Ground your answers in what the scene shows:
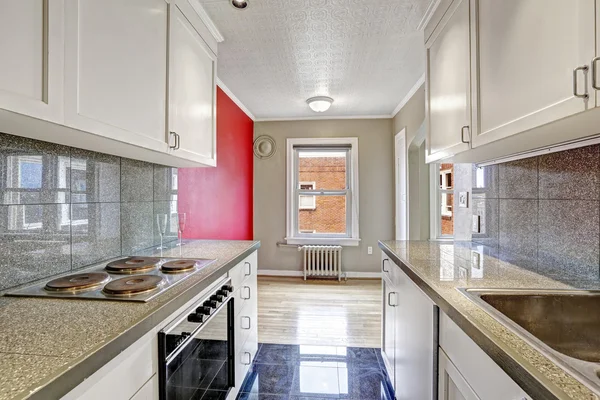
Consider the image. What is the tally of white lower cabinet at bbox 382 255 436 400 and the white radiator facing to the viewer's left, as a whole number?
1

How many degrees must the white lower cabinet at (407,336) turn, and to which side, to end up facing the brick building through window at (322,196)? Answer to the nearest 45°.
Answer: approximately 90° to its right

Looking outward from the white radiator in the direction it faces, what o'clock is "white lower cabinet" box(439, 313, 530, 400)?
The white lower cabinet is roughly at 12 o'clock from the white radiator.

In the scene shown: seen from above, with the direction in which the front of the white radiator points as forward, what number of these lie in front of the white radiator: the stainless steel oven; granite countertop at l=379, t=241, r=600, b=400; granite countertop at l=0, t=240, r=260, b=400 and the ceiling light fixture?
4

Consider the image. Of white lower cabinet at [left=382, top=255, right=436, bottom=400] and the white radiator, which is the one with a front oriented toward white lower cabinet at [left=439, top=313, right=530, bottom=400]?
the white radiator

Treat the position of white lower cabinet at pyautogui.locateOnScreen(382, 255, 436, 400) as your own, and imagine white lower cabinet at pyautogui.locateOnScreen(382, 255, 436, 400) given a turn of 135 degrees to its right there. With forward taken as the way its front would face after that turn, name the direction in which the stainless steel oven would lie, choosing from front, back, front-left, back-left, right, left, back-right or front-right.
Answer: back

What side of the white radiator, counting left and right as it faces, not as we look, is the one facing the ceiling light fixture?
front

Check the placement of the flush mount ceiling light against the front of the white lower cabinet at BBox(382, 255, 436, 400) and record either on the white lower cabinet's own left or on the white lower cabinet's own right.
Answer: on the white lower cabinet's own right

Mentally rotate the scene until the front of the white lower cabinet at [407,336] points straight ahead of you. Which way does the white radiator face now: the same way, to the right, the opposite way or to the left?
to the left

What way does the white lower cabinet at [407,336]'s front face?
to the viewer's left

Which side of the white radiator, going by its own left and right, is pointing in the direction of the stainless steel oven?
front

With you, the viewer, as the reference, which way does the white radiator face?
facing the viewer
